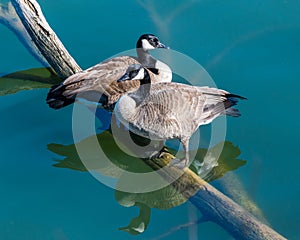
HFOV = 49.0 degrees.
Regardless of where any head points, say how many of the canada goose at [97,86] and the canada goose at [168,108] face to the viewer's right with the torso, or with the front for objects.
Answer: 1

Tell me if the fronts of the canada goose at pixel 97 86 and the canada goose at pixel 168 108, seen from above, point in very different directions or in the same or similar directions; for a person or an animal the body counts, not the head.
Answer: very different directions

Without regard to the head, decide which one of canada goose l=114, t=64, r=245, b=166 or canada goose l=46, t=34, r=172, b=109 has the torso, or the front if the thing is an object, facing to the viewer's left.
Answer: canada goose l=114, t=64, r=245, b=166

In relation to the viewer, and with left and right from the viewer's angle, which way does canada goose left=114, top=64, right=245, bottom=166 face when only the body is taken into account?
facing to the left of the viewer

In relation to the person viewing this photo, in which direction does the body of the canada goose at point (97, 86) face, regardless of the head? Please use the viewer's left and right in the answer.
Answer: facing to the right of the viewer
